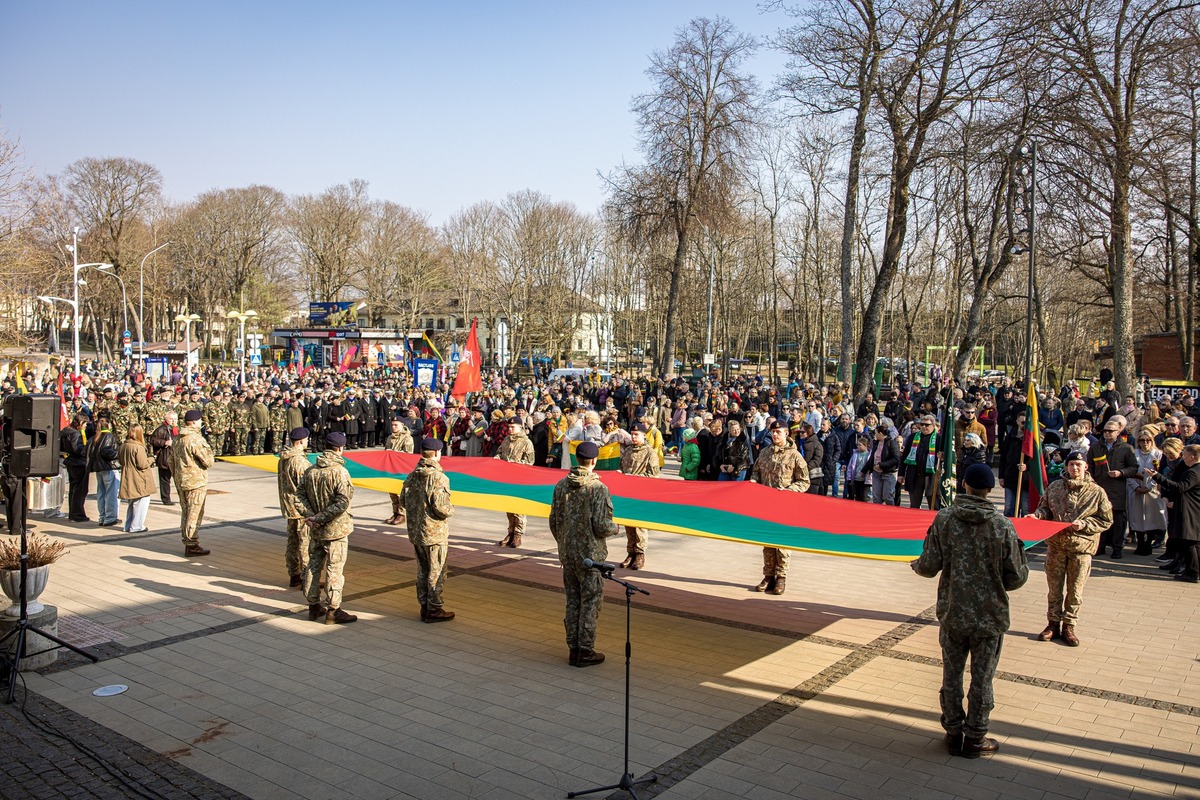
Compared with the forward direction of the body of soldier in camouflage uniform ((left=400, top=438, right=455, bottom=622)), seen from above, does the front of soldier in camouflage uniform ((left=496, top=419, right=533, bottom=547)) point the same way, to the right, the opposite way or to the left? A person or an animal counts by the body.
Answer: the opposite way

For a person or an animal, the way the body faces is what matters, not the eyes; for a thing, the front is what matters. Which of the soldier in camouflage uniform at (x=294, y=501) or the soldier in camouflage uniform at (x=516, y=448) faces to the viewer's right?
the soldier in camouflage uniform at (x=294, y=501)

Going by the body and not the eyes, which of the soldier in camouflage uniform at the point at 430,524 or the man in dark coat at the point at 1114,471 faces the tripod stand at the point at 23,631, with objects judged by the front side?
the man in dark coat

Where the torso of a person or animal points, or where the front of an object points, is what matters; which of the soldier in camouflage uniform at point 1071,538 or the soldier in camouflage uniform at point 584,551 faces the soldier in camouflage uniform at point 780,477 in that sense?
the soldier in camouflage uniform at point 584,551

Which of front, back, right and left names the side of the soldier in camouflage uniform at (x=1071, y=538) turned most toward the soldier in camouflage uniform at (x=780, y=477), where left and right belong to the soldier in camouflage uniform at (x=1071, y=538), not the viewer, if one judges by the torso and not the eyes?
right

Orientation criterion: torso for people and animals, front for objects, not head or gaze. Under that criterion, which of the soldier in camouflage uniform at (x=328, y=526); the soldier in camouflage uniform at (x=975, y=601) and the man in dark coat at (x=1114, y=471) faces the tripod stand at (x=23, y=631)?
the man in dark coat

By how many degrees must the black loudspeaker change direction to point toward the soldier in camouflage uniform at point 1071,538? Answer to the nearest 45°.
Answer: approximately 90° to its right

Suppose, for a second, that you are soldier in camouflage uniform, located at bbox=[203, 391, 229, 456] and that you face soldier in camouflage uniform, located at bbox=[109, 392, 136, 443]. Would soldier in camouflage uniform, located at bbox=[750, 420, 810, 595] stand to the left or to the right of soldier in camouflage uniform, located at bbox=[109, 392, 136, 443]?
left

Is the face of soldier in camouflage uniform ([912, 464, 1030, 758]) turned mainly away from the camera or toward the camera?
away from the camera

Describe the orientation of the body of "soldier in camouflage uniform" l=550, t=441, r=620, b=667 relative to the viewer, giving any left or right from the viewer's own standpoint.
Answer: facing away from the viewer and to the right of the viewer
